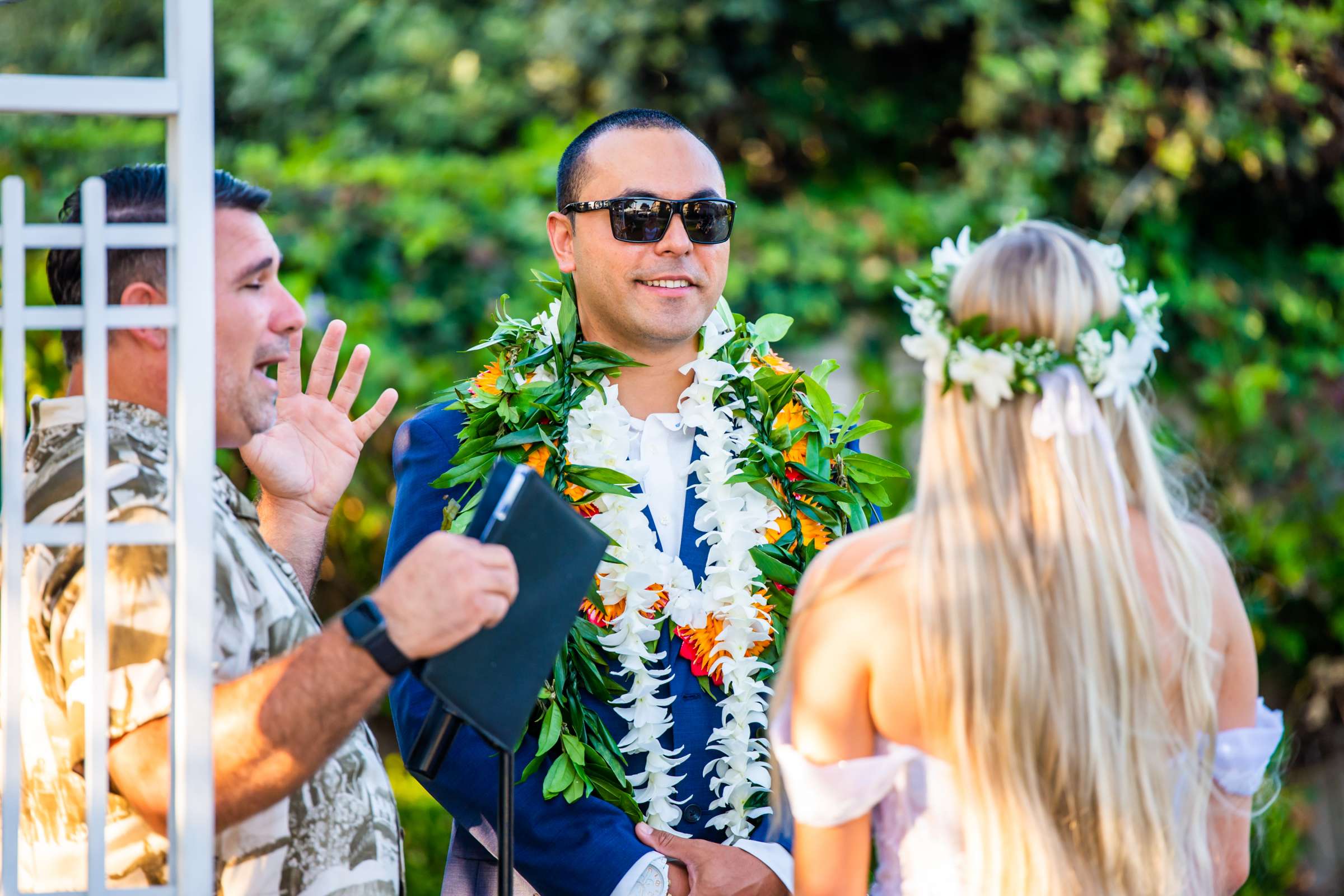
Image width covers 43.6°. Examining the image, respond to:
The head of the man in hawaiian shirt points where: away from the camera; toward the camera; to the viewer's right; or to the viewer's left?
to the viewer's right

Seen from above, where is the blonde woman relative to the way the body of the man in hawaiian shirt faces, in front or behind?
in front

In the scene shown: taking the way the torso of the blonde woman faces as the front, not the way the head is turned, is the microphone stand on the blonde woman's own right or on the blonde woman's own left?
on the blonde woman's own left

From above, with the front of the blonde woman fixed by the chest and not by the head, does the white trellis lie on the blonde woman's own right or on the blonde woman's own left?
on the blonde woman's own left

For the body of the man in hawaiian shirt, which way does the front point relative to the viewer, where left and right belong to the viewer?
facing to the right of the viewer

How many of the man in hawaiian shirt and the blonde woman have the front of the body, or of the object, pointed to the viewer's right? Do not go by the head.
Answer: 1

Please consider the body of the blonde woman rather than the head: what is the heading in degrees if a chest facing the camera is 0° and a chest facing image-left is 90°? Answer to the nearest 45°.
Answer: approximately 180°

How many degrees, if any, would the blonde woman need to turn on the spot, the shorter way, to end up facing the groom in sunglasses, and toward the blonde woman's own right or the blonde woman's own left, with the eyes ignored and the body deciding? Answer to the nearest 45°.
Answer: approximately 45° to the blonde woman's own left

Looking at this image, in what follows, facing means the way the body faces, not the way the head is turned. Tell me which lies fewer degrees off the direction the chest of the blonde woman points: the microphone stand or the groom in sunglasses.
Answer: the groom in sunglasses

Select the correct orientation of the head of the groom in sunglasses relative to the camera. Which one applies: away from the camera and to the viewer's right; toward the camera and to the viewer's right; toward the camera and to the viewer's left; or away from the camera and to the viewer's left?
toward the camera and to the viewer's right

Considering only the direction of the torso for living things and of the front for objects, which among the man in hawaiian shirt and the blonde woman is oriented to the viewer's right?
the man in hawaiian shirt
